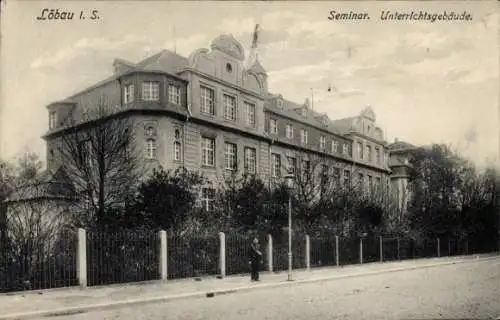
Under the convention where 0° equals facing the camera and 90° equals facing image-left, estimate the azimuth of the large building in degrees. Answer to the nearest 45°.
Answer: approximately 315°

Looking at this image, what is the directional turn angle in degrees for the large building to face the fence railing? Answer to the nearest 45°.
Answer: approximately 45° to its right
